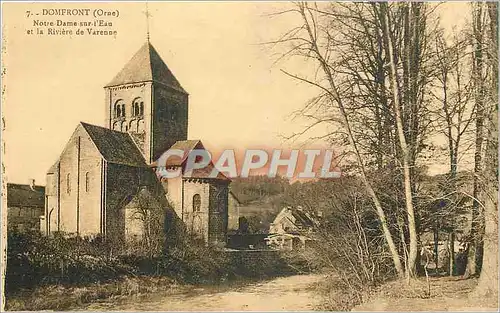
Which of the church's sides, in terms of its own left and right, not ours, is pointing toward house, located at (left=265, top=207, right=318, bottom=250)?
back

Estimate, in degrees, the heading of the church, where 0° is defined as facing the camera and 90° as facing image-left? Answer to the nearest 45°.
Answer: approximately 135°
